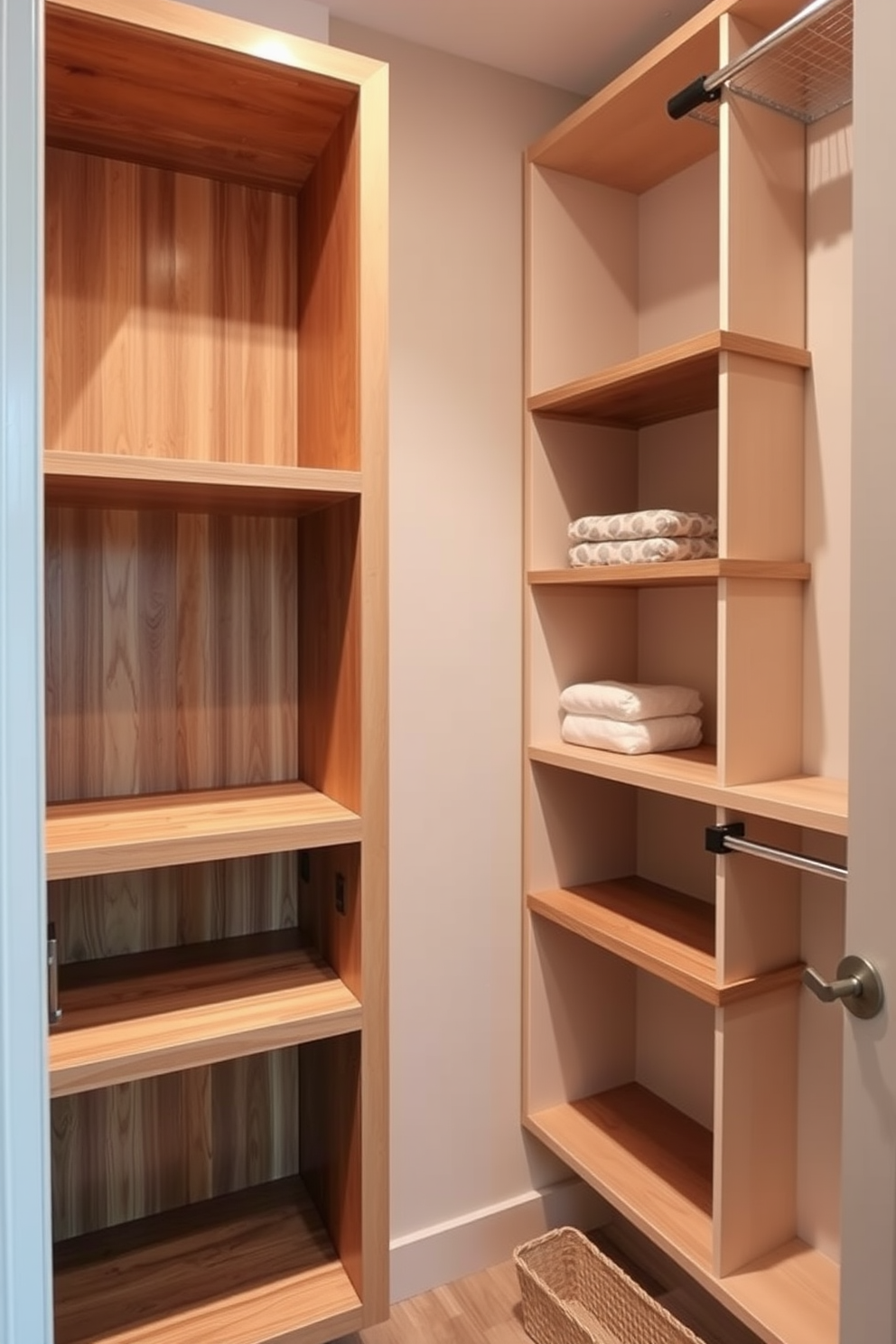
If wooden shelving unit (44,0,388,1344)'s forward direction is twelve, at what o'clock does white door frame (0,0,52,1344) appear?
The white door frame is roughly at 2 o'clock from the wooden shelving unit.

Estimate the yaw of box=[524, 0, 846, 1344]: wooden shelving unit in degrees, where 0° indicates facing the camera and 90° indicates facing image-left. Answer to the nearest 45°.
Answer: approximately 45°

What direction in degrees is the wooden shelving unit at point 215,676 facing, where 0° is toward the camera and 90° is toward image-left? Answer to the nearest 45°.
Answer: approximately 315°

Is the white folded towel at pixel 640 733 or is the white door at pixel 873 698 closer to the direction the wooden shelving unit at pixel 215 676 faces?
the white door
